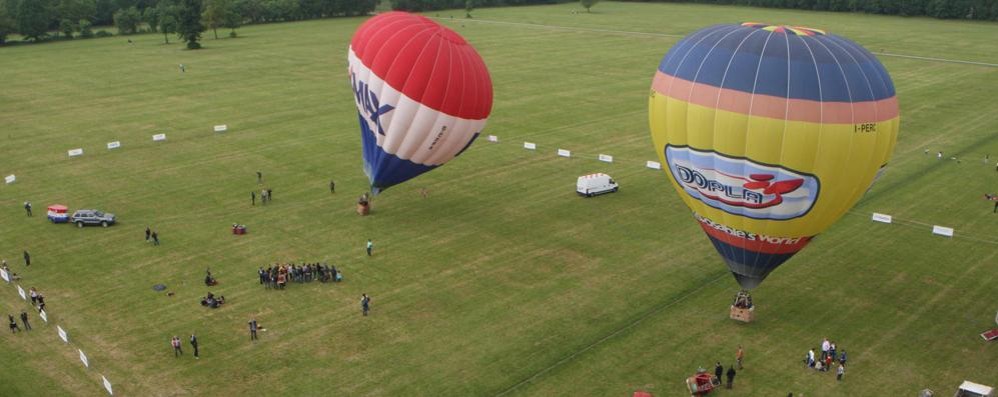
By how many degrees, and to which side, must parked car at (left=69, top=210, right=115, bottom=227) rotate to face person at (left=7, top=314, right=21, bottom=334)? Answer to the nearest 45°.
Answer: approximately 90° to its right

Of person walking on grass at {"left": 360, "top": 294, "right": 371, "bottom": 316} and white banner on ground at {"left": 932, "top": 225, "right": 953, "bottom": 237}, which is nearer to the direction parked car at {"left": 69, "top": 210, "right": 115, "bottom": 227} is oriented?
the white banner on ground

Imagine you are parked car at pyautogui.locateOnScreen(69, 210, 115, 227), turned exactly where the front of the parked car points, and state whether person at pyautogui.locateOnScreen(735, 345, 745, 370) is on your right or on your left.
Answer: on your right

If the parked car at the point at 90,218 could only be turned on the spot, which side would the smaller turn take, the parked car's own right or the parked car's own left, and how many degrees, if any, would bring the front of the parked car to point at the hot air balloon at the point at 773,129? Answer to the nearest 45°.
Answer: approximately 45° to the parked car's own right

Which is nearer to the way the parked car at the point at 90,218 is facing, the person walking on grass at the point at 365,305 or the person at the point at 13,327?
the person walking on grass

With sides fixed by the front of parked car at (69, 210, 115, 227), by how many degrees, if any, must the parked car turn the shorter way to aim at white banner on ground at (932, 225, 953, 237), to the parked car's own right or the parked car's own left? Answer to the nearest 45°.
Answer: approximately 45° to the parked car's own right

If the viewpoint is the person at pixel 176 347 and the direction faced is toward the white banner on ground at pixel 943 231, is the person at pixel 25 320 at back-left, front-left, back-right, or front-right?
back-left

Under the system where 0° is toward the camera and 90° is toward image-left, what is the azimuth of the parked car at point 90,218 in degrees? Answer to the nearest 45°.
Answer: approximately 270°

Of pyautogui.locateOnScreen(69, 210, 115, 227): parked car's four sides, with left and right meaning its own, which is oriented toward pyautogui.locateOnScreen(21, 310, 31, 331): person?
right

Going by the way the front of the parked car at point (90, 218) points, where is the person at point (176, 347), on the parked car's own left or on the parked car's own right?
on the parked car's own right

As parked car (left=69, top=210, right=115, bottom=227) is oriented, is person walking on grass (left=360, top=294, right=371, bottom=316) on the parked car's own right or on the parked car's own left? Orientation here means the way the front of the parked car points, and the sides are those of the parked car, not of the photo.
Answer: on the parked car's own right
